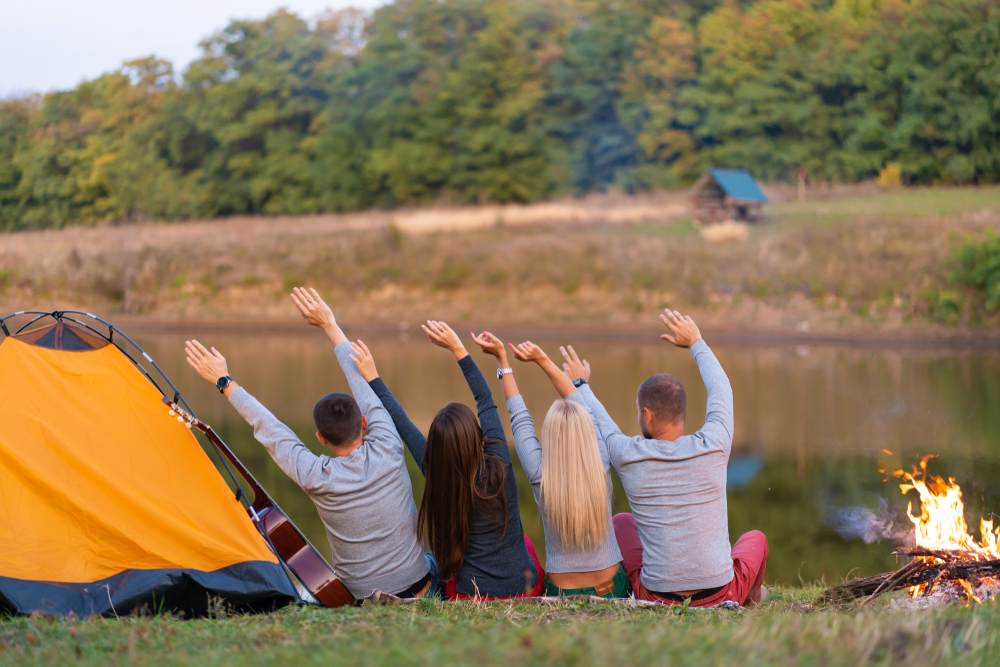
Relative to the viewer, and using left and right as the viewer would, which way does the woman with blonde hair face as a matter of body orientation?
facing away from the viewer

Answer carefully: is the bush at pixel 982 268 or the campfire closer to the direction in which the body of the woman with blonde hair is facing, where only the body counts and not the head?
the bush

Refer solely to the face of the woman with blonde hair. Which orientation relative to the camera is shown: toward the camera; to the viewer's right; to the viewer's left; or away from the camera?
away from the camera

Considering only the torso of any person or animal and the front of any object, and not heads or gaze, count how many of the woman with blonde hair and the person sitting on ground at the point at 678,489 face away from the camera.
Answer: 2

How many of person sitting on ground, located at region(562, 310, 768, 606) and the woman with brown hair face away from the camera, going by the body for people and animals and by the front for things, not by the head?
2

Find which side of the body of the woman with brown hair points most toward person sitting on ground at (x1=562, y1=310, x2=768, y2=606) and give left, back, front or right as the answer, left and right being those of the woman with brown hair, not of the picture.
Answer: right

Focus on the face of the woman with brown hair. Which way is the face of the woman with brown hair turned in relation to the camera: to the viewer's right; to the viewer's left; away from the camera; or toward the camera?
away from the camera

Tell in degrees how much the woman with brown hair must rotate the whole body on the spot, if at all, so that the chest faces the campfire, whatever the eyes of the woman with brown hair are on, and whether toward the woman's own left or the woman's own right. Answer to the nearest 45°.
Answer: approximately 90° to the woman's own right

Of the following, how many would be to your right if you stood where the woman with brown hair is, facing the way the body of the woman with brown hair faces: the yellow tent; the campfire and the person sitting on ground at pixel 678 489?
2

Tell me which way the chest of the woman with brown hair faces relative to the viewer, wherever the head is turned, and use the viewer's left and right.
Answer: facing away from the viewer

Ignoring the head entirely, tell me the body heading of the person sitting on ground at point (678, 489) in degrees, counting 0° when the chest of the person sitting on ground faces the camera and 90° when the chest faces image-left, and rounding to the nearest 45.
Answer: approximately 180°
